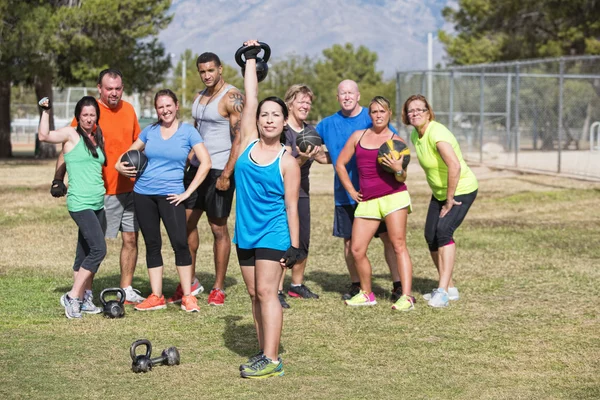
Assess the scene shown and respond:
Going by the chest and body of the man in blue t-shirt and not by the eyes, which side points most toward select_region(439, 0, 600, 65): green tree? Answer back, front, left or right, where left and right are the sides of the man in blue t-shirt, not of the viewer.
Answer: back

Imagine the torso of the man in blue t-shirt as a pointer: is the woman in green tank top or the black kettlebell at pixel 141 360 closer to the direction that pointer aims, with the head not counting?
the black kettlebell

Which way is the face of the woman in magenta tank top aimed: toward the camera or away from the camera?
toward the camera

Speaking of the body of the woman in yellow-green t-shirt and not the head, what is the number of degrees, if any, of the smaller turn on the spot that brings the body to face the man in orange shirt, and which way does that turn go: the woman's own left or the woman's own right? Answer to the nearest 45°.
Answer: approximately 45° to the woman's own right

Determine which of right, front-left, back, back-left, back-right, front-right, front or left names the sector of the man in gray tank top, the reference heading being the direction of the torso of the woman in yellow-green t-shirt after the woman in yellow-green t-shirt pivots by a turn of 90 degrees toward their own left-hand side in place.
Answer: back-right

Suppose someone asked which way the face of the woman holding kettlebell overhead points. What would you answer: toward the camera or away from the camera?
toward the camera

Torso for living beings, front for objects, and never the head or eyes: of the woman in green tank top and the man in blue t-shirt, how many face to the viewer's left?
0

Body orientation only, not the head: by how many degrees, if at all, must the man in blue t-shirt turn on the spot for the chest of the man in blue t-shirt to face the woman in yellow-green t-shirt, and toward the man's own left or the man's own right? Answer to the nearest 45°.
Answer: approximately 90° to the man's own left

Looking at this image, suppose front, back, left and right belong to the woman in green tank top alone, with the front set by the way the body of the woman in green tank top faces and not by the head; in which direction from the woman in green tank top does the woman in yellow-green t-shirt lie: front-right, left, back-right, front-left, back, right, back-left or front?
front-left

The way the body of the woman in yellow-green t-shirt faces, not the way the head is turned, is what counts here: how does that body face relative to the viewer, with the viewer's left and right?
facing the viewer and to the left of the viewer

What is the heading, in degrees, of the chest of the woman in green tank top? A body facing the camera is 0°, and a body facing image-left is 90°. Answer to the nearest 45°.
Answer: approximately 315°

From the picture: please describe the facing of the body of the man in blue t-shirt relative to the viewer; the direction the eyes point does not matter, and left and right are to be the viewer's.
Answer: facing the viewer

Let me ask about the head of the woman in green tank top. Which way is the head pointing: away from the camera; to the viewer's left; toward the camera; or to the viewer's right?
toward the camera

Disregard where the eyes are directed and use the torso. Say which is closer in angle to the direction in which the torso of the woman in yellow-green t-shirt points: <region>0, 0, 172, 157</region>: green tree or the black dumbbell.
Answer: the black dumbbell

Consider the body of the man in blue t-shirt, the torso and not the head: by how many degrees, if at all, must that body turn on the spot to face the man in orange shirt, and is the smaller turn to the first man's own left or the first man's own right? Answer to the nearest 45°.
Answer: approximately 90° to the first man's own right

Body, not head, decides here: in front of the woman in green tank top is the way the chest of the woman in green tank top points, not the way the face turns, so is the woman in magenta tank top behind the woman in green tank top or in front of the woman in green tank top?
in front

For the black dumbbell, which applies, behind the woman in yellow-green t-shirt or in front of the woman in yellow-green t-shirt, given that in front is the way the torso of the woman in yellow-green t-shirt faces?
in front

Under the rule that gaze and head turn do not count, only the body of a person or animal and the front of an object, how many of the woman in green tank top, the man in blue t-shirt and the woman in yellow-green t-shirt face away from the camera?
0
